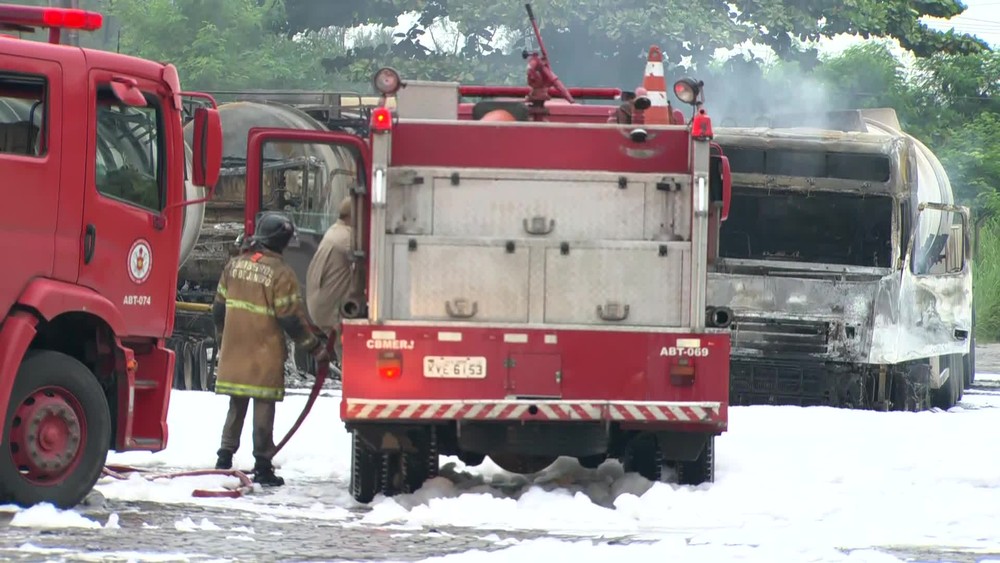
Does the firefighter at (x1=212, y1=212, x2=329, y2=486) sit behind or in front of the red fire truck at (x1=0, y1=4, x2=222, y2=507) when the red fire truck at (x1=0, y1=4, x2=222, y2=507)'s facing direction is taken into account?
in front

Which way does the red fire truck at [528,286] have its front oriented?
away from the camera

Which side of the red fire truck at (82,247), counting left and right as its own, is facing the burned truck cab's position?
front

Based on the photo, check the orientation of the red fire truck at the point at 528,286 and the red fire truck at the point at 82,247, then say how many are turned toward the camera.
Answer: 0

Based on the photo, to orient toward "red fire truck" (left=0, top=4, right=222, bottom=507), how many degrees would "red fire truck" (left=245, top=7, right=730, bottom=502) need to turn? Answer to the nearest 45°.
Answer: approximately 90° to its left

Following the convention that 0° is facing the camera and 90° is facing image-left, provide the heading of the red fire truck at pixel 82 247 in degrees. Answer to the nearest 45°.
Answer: approximately 225°

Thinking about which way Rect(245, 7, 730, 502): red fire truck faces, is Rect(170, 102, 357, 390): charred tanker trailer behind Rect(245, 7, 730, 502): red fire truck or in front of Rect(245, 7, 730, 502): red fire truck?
in front

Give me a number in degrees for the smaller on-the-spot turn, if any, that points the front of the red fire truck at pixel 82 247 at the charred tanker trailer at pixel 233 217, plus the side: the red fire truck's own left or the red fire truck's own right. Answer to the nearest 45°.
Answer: approximately 45° to the red fire truck's own left
